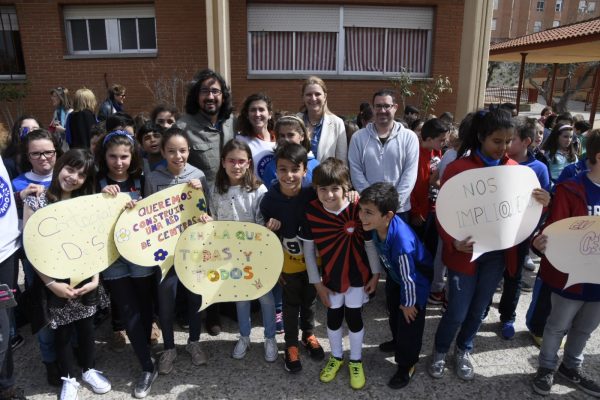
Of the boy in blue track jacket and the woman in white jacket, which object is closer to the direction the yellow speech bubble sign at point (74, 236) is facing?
the boy in blue track jacket

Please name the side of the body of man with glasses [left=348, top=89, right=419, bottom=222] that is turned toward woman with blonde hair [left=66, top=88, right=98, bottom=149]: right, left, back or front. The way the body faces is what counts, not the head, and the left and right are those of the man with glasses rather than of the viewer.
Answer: right

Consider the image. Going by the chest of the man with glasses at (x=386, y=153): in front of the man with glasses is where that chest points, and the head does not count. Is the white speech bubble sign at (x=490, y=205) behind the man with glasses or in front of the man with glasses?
in front

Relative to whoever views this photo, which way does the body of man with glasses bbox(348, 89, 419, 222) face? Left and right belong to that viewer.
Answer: facing the viewer

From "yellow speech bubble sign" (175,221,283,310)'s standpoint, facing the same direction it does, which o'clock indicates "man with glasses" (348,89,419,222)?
The man with glasses is roughly at 8 o'clock from the yellow speech bubble sign.

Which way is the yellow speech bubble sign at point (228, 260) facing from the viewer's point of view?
toward the camera

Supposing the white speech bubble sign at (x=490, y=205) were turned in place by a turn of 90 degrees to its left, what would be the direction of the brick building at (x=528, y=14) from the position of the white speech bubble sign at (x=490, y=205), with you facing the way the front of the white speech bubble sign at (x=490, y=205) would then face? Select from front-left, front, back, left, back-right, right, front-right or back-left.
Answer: left

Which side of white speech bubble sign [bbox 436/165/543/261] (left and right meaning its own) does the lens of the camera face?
front

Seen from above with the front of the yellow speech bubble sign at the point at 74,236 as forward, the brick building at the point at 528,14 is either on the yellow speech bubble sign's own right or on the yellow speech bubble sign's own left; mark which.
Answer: on the yellow speech bubble sign's own left

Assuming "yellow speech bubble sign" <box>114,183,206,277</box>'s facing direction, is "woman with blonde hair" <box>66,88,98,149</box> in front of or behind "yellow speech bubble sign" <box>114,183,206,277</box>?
behind
